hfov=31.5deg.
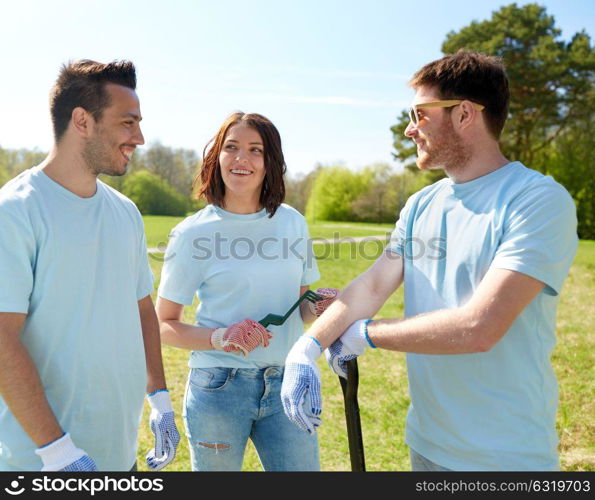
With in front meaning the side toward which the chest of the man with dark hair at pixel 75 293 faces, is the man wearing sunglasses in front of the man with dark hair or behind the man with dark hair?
in front

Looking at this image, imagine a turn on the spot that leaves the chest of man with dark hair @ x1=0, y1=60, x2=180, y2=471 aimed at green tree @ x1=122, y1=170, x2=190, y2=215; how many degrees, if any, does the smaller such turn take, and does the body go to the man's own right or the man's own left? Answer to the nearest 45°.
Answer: approximately 135° to the man's own left

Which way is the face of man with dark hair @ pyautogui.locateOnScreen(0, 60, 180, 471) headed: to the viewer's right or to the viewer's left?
to the viewer's right

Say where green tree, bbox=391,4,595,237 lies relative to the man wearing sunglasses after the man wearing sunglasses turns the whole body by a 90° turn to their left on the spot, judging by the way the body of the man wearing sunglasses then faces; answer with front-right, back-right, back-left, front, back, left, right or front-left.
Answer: back-left

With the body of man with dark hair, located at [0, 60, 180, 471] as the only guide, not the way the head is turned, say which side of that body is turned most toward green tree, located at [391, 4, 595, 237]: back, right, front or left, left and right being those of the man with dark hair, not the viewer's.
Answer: left

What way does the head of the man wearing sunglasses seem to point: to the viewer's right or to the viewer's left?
to the viewer's left

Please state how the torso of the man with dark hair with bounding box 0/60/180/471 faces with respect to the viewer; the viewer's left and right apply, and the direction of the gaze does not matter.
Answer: facing the viewer and to the right of the viewer

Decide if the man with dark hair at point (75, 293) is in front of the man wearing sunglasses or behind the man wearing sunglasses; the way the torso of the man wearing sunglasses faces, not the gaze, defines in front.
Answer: in front

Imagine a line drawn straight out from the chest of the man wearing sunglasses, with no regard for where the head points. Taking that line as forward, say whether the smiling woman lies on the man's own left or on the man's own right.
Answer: on the man's own right

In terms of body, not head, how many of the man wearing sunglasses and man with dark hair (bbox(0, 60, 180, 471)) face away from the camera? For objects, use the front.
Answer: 0
